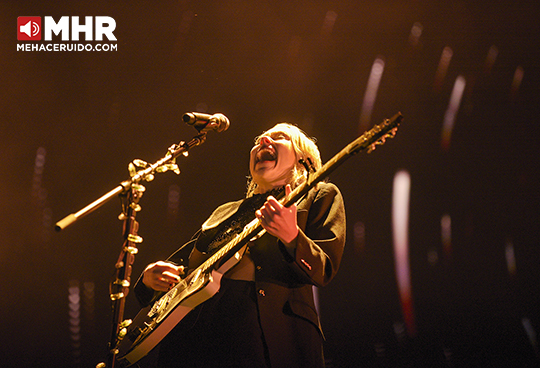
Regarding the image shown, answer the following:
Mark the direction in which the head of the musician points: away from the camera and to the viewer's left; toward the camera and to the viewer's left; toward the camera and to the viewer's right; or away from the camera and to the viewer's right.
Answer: toward the camera and to the viewer's left

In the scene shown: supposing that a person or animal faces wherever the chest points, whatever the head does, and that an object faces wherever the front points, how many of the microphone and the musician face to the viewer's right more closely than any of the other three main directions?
1

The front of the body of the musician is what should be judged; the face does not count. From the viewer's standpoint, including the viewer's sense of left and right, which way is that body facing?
facing the viewer and to the left of the viewer

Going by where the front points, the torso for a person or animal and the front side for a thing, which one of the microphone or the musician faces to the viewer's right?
the microphone

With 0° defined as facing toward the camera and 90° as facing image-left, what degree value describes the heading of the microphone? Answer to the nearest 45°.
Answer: approximately 270°
